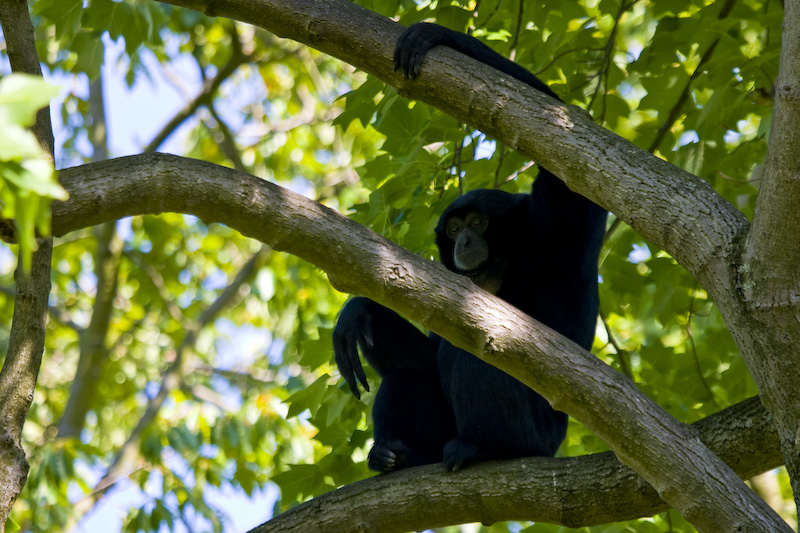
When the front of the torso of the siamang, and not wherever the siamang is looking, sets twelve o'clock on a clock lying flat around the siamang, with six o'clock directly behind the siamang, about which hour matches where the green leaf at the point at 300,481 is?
The green leaf is roughly at 2 o'clock from the siamang.

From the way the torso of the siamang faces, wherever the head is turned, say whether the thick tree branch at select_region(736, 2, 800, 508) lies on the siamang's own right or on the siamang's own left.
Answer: on the siamang's own left

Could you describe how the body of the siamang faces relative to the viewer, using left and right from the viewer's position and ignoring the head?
facing the viewer and to the left of the viewer

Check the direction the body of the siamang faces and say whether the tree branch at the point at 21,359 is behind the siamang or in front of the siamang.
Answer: in front

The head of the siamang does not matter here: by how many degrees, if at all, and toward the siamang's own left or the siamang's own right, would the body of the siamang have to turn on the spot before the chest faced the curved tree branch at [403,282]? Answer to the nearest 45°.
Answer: approximately 45° to the siamang's own left
